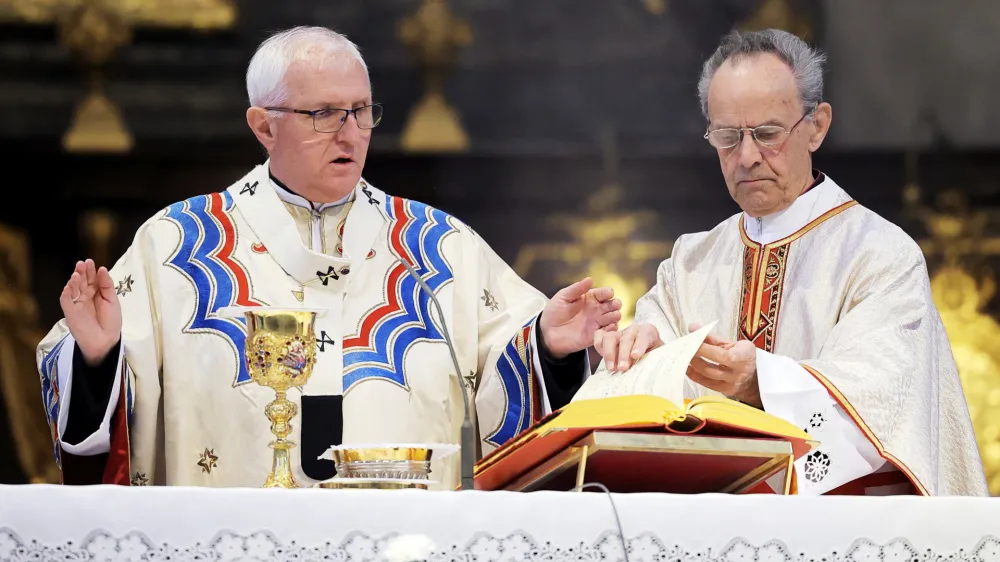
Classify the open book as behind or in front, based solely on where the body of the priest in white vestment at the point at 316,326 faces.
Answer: in front

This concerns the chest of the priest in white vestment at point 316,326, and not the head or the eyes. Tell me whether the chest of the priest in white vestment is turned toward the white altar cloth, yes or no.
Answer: yes

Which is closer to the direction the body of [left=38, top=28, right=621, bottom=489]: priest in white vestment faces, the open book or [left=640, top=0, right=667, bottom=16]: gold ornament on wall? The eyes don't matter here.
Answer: the open book

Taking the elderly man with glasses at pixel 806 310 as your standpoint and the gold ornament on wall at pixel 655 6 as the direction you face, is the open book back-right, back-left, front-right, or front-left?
back-left

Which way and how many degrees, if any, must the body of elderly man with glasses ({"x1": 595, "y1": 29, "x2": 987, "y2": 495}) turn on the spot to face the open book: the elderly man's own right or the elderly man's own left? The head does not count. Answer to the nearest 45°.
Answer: approximately 45° to the elderly man's own left

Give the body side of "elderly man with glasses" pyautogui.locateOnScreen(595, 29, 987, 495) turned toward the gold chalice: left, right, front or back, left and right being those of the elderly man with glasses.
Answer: front

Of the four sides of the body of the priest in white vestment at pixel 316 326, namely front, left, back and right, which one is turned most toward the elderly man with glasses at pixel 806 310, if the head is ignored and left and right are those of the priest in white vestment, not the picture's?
left

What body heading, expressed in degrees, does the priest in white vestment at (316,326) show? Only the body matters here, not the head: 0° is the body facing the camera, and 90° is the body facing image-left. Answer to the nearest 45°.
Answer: approximately 0°

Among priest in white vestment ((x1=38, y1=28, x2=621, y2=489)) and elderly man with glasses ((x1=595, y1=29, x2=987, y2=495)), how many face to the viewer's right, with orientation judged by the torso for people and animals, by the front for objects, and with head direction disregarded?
0

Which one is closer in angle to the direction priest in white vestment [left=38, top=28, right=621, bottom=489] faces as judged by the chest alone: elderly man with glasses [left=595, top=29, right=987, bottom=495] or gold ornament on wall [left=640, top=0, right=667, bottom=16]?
the elderly man with glasses

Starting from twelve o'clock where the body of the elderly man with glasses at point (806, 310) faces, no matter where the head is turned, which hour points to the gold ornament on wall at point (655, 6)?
The gold ornament on wall is roughly at 4 o'clock from the elderly man with glasses.

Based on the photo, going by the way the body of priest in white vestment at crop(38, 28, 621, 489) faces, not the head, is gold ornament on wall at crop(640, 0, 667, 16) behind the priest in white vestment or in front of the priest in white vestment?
behind

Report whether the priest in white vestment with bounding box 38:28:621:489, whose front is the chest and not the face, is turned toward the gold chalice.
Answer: yes

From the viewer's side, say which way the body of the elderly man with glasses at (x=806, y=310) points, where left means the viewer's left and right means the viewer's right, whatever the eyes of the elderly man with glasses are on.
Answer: facing the viewer and to the left of the viewer
